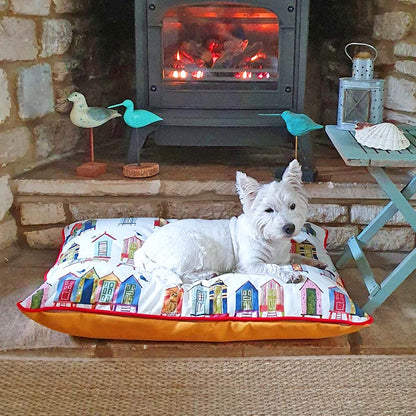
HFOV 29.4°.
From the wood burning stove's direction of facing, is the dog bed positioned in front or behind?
in front

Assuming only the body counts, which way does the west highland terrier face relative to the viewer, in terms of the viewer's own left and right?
facing to the right of the viewer

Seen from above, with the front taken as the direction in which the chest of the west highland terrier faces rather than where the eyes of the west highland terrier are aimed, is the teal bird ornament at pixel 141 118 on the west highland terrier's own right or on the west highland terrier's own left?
on the west highland terrier's own left

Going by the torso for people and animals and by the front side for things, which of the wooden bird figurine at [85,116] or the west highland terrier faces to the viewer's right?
the west highland terrier

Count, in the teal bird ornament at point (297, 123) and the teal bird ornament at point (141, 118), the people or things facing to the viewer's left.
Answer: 2

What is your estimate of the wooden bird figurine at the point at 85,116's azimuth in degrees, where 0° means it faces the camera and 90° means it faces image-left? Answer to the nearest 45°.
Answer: approximately 90°

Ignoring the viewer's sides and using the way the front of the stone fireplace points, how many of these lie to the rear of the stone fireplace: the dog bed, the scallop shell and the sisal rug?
0

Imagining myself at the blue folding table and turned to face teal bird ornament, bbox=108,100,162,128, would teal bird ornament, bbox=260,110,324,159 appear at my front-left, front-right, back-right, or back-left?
front-right

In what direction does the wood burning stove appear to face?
toward the camera

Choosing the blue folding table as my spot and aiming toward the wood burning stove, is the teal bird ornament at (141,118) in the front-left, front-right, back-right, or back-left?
front-left

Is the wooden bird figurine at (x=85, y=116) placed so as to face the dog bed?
no

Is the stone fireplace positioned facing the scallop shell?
no

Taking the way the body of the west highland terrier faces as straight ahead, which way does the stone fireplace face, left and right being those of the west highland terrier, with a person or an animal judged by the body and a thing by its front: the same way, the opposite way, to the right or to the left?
to the right

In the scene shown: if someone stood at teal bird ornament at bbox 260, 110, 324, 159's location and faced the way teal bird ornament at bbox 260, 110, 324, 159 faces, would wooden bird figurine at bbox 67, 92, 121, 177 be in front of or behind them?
in front
